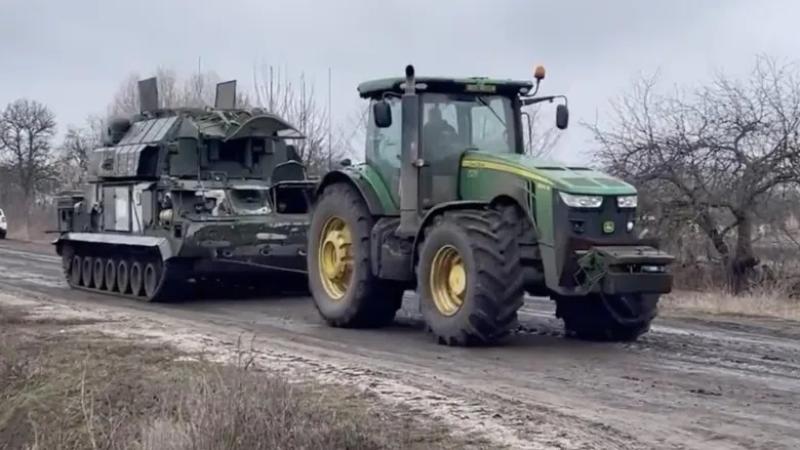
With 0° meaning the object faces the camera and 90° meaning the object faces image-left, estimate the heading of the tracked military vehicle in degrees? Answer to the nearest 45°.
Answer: approximately 315°

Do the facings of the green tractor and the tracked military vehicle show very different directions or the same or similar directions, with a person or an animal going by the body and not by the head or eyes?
same or similar directions

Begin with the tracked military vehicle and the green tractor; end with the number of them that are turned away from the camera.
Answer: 0

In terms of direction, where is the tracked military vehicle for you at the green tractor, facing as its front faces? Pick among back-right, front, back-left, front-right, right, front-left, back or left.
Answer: back

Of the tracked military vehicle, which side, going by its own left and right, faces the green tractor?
front
